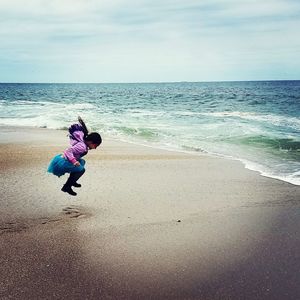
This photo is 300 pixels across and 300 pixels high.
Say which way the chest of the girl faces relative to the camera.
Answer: to the viewer's right

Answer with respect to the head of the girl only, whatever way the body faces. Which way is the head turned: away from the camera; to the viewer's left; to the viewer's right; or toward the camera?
to the viewer's right
